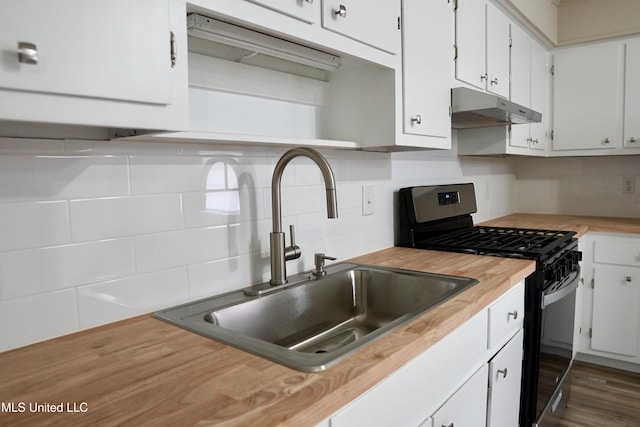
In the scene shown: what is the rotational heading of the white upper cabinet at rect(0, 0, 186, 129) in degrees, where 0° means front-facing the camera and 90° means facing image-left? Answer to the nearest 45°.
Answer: approximately 0°

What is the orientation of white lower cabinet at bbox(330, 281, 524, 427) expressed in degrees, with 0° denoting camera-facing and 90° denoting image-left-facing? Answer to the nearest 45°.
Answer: approximately 315°

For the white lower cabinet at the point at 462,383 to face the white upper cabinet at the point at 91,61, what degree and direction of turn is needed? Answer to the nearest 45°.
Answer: approximately 90° to its right

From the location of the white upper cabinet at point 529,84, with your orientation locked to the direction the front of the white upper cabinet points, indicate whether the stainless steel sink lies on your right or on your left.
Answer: on your right

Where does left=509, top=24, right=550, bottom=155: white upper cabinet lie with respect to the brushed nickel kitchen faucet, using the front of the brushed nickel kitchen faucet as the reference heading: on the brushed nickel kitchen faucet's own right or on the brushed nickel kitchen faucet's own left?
on the brushed nickel kitchen faucet's own left

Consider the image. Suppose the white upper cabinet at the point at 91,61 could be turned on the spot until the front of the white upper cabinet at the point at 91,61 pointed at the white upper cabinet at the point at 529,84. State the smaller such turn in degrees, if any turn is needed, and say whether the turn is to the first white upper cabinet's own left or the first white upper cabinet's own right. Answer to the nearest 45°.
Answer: approximately 135° to the first white upper cabinet's own left

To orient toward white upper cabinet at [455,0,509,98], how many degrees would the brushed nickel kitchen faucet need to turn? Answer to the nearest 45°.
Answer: approximately 90° to its left
